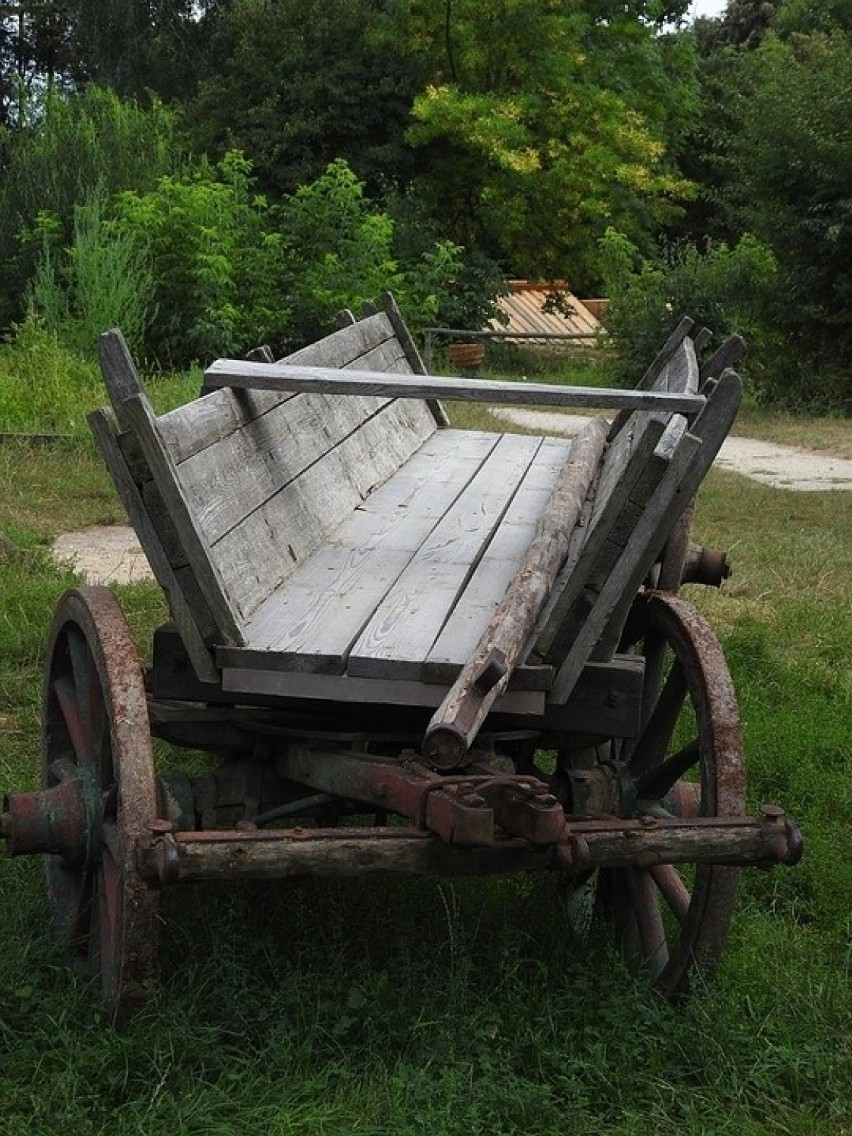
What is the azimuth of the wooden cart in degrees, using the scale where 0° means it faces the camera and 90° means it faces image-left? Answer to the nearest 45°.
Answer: approximately 0°

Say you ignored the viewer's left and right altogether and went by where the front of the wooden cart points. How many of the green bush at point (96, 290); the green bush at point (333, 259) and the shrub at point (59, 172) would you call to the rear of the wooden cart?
3

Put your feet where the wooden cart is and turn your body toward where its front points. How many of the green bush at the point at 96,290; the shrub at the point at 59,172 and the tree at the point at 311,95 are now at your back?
3

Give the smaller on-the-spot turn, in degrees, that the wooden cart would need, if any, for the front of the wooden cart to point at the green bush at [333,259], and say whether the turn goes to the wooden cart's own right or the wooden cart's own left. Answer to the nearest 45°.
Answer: approximately 180°

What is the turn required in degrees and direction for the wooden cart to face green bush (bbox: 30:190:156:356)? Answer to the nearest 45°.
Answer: approximately 180°

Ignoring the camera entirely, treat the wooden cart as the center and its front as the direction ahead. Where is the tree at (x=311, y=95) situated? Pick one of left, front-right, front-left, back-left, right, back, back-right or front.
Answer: back

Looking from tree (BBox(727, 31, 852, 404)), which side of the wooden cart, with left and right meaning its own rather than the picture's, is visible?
back

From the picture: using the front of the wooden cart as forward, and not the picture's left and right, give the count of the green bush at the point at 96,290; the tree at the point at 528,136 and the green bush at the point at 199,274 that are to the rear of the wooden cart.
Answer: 3

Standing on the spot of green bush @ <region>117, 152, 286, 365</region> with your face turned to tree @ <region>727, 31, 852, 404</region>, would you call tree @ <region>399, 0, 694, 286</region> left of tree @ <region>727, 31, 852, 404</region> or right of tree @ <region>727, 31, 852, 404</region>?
left

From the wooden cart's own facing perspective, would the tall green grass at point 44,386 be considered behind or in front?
behind

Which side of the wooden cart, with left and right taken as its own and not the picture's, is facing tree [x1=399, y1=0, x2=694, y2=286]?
back

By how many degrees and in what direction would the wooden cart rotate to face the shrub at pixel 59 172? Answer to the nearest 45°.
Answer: approximately 180°
